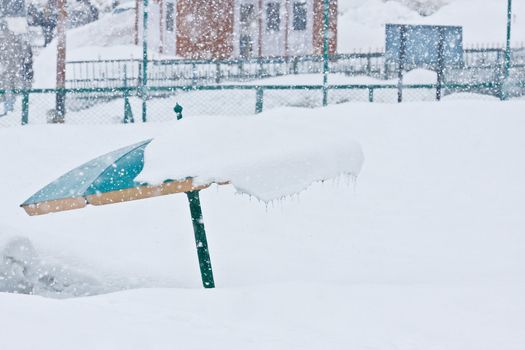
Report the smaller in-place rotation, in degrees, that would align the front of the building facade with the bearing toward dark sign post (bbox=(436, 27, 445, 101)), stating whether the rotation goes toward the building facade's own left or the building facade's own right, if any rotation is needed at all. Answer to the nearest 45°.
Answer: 0° — it already faces it

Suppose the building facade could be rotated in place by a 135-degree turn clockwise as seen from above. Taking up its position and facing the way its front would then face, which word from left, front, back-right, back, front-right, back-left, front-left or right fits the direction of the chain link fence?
back-left

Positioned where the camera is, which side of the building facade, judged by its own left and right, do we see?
front

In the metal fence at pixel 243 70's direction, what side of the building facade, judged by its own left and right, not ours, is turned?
front
